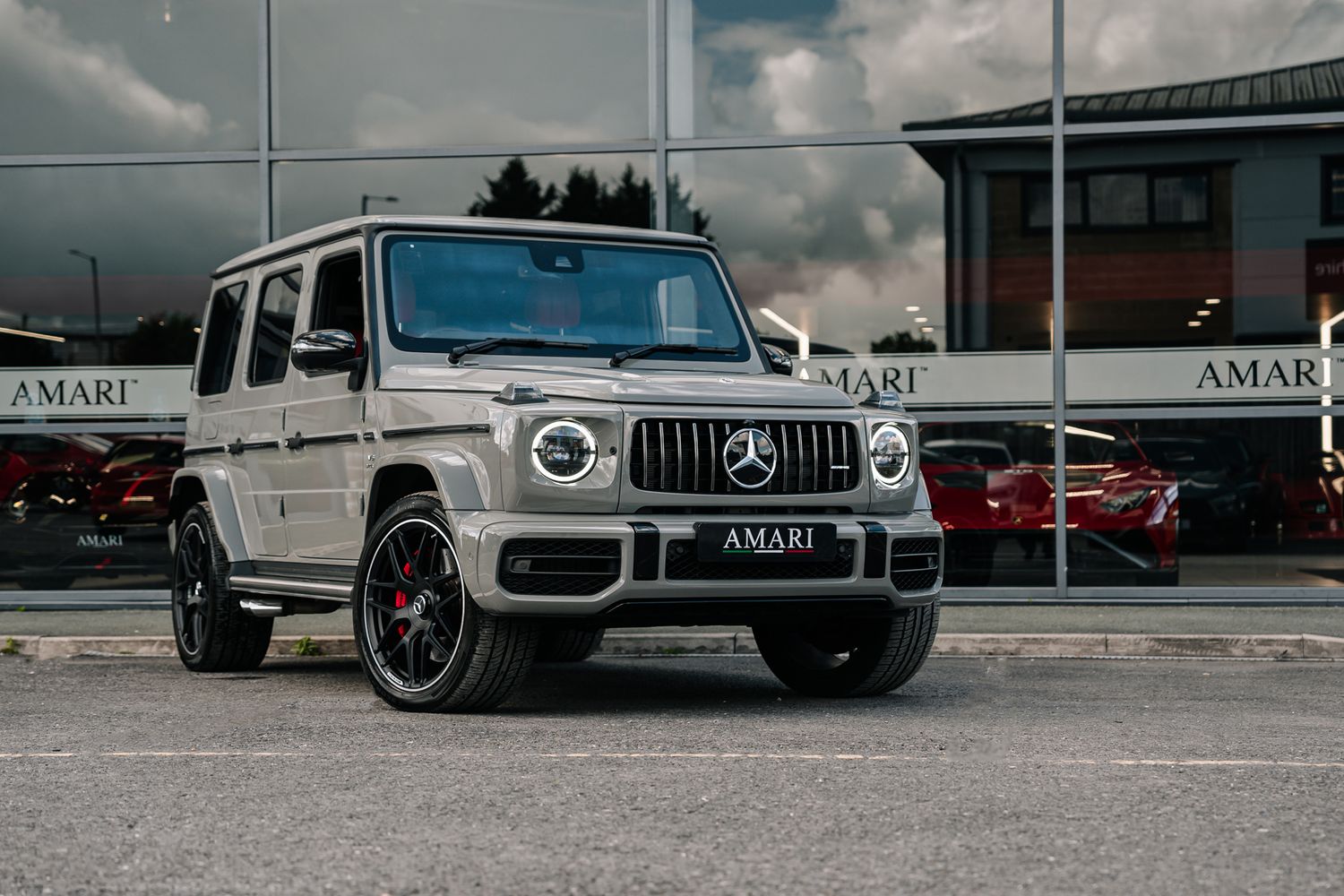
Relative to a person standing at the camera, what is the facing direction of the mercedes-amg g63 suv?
facing the viewer and to the right of the viewer

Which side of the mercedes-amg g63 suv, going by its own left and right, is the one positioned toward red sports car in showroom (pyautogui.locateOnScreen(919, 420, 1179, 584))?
left

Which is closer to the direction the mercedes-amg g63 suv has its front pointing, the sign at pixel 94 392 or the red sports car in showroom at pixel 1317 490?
the red sports car in showroom

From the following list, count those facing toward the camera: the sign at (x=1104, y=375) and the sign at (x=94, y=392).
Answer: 2

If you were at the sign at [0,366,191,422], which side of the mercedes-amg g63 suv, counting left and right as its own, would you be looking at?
back

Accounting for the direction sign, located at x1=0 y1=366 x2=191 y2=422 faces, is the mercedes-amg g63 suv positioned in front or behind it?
in front

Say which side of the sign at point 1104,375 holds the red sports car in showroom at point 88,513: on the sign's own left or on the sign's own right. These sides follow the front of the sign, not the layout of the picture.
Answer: on the sign's own right

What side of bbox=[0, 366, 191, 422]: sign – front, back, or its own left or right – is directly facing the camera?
front
